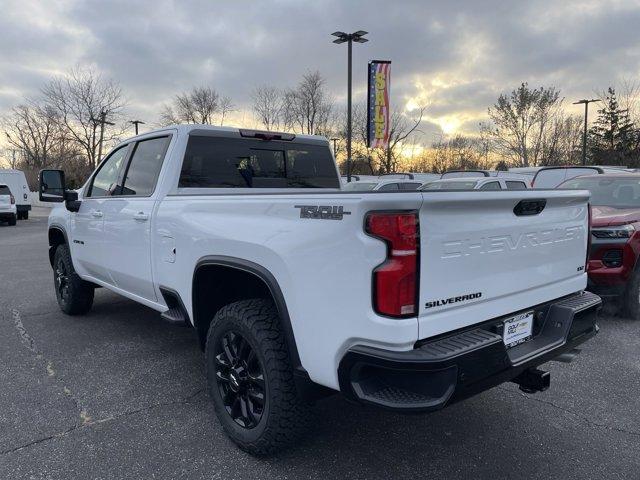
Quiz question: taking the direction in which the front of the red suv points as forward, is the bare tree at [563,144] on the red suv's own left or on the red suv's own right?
on the red suv's own right

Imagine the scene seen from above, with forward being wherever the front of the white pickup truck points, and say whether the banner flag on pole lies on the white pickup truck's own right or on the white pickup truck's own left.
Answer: on the white pickup truck's own right

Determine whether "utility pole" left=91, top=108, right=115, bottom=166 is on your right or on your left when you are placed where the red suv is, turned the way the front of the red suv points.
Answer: on your right

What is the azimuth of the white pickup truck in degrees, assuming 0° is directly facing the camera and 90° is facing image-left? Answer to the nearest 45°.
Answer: approximately 135°

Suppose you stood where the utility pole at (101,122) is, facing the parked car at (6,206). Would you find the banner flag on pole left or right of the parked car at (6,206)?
left

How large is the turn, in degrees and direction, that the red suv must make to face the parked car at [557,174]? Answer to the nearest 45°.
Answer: approximately 135° to its right

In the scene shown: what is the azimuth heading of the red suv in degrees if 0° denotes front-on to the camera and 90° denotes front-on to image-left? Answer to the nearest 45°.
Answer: approximately 45°

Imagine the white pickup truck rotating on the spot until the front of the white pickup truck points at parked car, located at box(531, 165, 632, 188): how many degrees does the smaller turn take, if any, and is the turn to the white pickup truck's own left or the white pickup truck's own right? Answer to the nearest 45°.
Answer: approximately 90° to the white pickup truck's own right

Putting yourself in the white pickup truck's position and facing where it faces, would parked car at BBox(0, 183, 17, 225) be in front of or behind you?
in front
